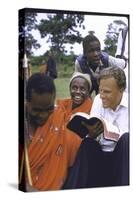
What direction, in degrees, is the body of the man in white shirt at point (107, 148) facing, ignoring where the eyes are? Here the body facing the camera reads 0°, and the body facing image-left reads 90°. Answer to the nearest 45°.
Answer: approximately 45°

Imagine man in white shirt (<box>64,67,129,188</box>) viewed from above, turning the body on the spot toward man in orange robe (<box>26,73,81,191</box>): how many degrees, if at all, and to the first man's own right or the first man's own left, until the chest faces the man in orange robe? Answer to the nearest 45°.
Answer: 0° — they already face them
